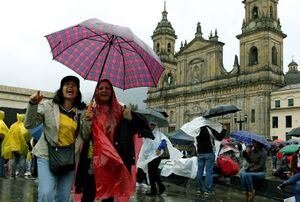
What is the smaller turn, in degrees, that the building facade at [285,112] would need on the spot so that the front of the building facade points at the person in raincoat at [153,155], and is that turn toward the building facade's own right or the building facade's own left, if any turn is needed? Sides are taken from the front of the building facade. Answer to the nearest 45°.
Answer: approximately 45° to the building facade's own left

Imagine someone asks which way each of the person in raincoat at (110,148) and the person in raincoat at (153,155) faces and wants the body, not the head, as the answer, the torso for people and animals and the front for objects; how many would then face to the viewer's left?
1

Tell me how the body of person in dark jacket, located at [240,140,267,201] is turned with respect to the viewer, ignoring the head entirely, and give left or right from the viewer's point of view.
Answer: facing to the left of the viewer

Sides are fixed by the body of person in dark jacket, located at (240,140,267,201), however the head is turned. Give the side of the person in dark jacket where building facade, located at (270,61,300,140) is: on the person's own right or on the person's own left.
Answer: on the person's own right

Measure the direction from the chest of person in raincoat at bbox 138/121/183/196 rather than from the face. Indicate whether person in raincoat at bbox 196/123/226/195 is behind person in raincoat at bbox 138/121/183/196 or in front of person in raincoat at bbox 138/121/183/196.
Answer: behind

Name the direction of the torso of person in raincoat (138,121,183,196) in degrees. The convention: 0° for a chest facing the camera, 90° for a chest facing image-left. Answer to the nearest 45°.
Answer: approximately 90°
